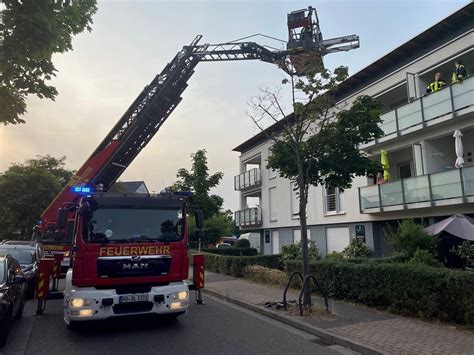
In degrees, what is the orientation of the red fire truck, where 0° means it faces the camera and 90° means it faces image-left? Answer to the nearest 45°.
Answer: approximately 0°

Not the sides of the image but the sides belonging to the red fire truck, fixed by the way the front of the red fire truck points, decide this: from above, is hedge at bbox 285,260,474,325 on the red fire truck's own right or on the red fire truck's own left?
on the red fire truck's own left

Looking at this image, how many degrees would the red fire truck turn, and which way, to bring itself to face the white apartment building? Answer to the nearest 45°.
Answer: approximately 135° to its left

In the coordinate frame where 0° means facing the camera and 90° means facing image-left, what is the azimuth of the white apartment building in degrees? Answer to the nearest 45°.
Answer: approximately 45°

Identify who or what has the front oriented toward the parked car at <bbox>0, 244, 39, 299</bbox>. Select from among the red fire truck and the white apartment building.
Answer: the white apartment building

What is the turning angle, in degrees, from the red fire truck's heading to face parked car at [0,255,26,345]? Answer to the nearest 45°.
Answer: approximately 90° to its right

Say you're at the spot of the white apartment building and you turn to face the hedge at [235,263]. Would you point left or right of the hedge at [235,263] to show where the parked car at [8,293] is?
left

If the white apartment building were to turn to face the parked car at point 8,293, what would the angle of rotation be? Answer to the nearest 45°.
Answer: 0° — it already faces it

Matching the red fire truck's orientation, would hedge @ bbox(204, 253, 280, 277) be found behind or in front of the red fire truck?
behind

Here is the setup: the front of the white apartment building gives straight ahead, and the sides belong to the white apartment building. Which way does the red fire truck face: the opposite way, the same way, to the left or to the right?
to the left
